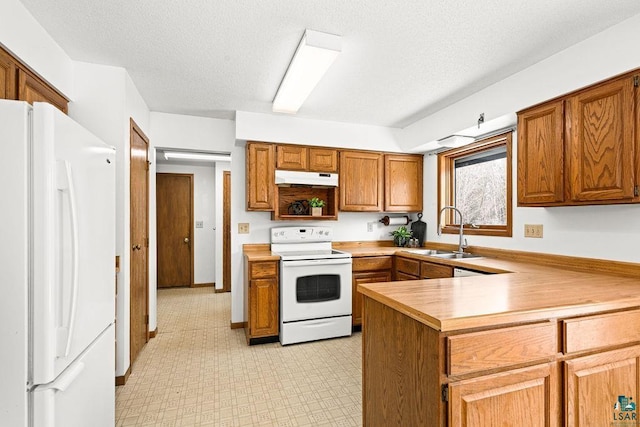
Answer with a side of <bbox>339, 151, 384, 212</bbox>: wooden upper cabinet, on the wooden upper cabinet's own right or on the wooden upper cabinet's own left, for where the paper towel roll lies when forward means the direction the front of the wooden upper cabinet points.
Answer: on the wooden upper cabinet's own left

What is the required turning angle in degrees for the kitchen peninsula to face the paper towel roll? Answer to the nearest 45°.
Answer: approximately 180°

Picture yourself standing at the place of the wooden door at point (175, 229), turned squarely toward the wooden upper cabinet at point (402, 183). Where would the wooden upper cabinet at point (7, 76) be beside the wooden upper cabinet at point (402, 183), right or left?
right

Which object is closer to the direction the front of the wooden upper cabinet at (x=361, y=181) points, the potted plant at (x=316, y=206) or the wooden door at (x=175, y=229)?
the potted plant

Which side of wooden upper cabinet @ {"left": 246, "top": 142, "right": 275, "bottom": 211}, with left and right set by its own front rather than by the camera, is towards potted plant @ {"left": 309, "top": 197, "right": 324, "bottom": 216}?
left

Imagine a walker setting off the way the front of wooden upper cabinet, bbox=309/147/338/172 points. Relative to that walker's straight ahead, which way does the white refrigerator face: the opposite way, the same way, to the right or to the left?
to the left

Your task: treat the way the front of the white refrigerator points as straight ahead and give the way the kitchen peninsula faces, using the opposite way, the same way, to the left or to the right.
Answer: to the right

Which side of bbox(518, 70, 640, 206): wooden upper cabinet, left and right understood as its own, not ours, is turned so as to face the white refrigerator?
front

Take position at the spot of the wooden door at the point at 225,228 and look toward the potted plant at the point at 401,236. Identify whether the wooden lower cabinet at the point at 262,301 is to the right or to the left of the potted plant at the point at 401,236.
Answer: right

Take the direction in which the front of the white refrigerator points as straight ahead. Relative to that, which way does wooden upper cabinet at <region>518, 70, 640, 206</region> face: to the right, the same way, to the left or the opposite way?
the opposite way
